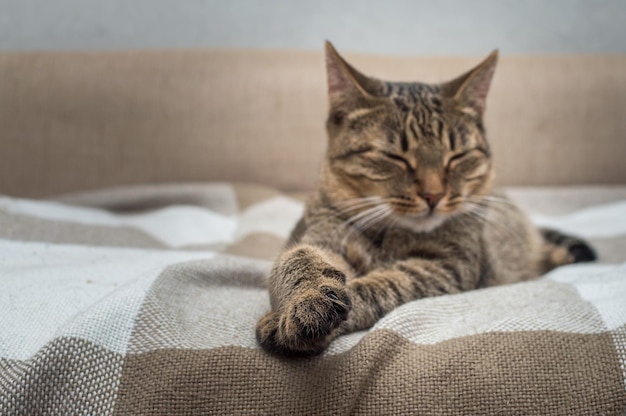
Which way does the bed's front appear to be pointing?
toward the camera
